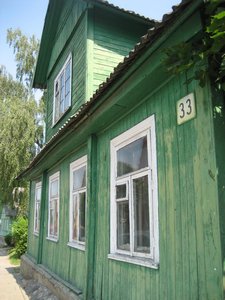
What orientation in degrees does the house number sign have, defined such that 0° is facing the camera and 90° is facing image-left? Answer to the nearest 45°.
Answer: approximately 45°

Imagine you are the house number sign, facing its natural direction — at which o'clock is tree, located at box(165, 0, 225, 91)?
The tree is roughly at 10 o'clock from the house number sign.

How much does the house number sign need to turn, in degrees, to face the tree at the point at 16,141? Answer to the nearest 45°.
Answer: approximately 90° to its right

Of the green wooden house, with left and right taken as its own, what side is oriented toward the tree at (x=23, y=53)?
right

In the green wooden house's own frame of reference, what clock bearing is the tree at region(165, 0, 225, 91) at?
The tree is roughly at 10 o'clock from the green wooden house.

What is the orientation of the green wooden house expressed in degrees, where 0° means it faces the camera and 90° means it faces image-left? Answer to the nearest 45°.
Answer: approximately 45°

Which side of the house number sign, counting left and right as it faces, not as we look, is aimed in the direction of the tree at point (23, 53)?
right
